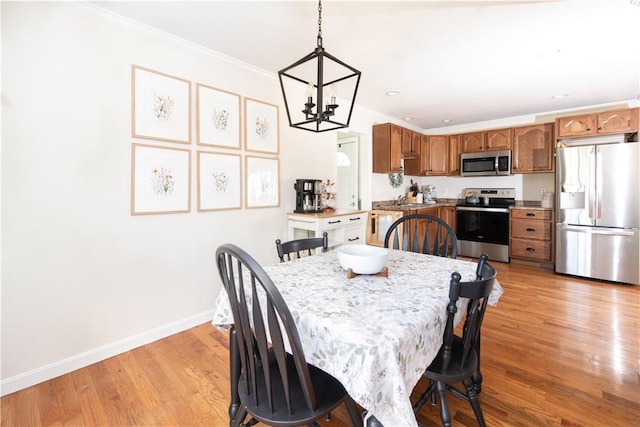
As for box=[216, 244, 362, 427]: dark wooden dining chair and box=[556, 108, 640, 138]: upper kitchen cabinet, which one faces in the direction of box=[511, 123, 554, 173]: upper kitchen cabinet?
the dark wooden dining chair

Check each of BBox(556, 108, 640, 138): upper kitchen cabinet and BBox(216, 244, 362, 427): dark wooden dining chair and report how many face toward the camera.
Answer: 1

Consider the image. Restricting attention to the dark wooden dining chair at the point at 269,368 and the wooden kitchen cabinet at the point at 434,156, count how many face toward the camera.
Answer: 1

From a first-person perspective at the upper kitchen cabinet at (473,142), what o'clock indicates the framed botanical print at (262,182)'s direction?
The framed botanical print is roughly at 1 o'clock from the upper kitchen cabinet.

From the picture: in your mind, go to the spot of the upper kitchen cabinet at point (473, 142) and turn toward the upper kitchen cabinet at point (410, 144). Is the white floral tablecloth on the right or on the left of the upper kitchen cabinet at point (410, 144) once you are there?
left

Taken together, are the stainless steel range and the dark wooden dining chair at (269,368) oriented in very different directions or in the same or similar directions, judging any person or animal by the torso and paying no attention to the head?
very different directions

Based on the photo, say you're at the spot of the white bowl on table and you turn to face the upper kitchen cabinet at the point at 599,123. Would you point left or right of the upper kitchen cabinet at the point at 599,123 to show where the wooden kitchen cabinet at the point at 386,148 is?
left

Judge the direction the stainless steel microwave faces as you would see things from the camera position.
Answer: facing the viewer

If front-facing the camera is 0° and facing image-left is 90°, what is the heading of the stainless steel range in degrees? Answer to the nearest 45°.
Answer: approximately 0°

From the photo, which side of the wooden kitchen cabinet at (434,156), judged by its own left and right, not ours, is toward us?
front

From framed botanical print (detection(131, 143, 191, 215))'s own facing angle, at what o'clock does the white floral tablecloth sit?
The white floral tablecloth is roughly at 1 o'clock from the framed botanical print.

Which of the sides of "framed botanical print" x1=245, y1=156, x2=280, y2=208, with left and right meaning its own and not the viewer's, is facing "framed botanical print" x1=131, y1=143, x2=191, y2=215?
right

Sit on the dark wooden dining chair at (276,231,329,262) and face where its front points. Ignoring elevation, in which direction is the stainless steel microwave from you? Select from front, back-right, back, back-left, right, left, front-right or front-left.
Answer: left

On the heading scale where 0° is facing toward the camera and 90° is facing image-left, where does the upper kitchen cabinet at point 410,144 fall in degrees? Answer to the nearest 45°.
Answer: approximately 315°

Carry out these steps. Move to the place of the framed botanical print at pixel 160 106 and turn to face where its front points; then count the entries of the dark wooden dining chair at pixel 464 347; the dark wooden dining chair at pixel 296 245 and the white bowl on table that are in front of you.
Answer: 3

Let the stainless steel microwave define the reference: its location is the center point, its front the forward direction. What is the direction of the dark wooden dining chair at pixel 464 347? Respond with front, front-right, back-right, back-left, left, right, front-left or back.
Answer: front

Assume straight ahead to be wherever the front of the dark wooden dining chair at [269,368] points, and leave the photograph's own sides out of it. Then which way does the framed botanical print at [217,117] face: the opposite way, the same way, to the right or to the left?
to the right
